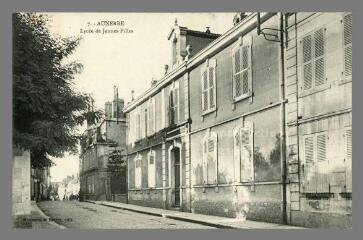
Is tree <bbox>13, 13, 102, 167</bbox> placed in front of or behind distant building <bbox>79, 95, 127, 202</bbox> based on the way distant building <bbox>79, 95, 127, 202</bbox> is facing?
in front

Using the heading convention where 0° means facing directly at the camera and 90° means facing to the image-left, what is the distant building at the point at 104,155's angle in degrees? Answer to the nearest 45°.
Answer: approximately 45°
